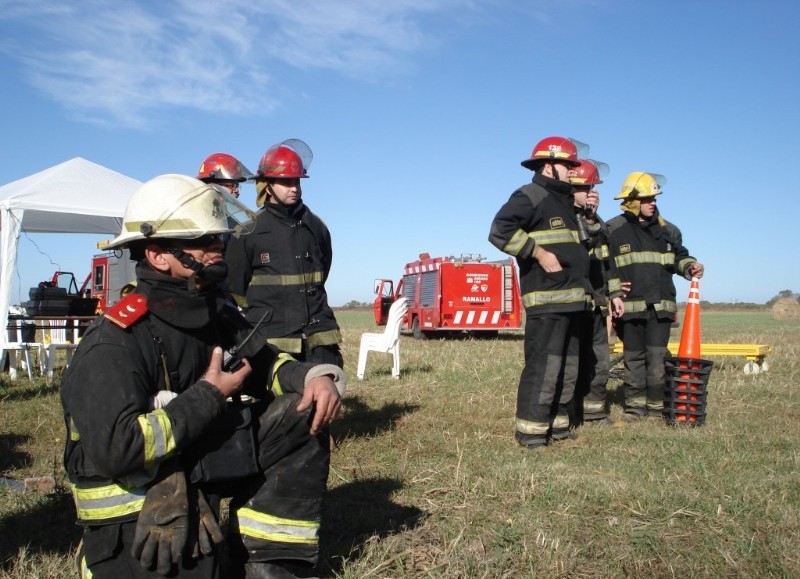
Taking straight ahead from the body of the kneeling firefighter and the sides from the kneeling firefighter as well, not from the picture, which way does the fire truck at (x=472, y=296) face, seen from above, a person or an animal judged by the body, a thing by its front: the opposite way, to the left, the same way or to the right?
the opposite way

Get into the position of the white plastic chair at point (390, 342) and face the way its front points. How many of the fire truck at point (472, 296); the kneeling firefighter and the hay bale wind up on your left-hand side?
1

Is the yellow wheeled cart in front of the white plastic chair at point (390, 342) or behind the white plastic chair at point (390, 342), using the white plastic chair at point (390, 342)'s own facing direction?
behind

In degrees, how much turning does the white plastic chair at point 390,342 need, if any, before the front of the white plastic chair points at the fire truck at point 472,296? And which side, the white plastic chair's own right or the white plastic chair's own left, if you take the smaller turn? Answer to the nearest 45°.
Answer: approximately 90° to the white plastic chair's own right

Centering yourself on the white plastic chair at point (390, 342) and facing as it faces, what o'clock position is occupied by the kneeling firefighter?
The kneeling firefighter is roughly at 9 o'clock from the white plastic chair.

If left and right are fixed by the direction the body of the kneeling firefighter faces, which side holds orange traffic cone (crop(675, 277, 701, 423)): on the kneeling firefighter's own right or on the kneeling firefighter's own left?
on the kneeling firefighter's own left

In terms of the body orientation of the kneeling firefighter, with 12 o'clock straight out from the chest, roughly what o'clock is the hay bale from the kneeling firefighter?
The hay bale is roughly at 9 o'clock from the kneeling firefighter.

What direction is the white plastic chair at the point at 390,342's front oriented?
to the viewer's left

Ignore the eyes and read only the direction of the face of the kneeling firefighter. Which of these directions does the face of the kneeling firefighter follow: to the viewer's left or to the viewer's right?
to the viewer's right

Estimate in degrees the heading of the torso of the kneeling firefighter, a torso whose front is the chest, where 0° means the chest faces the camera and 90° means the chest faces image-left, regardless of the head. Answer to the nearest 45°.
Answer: approximately 315°

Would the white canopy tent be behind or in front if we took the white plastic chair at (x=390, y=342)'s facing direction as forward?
in front

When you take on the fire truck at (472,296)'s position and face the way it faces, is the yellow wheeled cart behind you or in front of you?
behind

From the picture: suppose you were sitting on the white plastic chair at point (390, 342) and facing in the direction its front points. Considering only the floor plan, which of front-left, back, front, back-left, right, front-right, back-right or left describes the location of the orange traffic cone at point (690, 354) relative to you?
back-left

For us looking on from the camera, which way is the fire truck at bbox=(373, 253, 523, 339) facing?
facing away from the viewer and to the left of the viewer

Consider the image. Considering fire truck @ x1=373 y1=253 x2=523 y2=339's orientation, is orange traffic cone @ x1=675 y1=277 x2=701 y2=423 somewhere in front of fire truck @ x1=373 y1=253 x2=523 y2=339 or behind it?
behind
